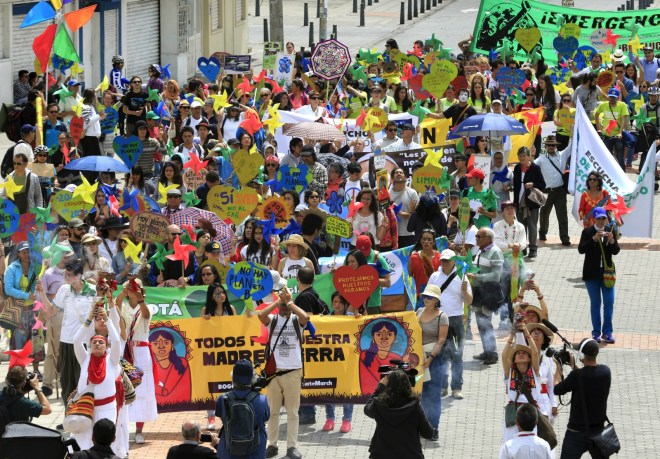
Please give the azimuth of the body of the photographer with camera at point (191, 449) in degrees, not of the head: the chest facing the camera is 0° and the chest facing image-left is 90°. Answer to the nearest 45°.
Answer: approximately 225°

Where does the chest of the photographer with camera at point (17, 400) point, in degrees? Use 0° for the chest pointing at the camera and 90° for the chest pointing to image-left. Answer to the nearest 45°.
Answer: approximately 225°

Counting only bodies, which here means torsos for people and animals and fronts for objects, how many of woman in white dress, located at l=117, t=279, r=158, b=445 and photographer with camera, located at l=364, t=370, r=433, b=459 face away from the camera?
1

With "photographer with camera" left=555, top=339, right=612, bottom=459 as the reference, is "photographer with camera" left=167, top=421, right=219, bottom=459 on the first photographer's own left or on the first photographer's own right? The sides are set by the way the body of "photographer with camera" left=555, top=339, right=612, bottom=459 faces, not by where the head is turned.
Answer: on the first photographer's own left

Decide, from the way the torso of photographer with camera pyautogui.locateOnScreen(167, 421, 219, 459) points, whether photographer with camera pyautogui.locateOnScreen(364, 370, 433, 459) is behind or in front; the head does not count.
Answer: in front

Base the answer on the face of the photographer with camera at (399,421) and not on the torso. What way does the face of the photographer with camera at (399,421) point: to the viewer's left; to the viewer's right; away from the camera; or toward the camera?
away from the camera

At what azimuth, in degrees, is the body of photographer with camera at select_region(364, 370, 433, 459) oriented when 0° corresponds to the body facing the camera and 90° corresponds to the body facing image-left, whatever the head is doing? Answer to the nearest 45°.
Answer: approximately 180°

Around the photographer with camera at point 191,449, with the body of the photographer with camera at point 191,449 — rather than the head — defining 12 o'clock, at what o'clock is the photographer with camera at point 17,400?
the photographer with camera at point 17,400 is roughly at 9 o'clock from the photographer with camera at point 191,449.

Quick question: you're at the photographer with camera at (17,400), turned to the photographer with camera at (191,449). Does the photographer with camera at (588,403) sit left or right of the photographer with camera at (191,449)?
left

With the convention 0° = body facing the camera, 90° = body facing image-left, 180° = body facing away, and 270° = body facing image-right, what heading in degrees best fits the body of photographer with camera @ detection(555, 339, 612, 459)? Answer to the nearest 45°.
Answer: approximately 135°

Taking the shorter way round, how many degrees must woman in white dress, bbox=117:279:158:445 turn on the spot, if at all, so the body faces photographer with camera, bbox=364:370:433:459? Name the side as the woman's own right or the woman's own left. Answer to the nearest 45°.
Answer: approximately 90° to the woman's own left

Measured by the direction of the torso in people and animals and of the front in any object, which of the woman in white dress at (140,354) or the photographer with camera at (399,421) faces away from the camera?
the photographer with camera
